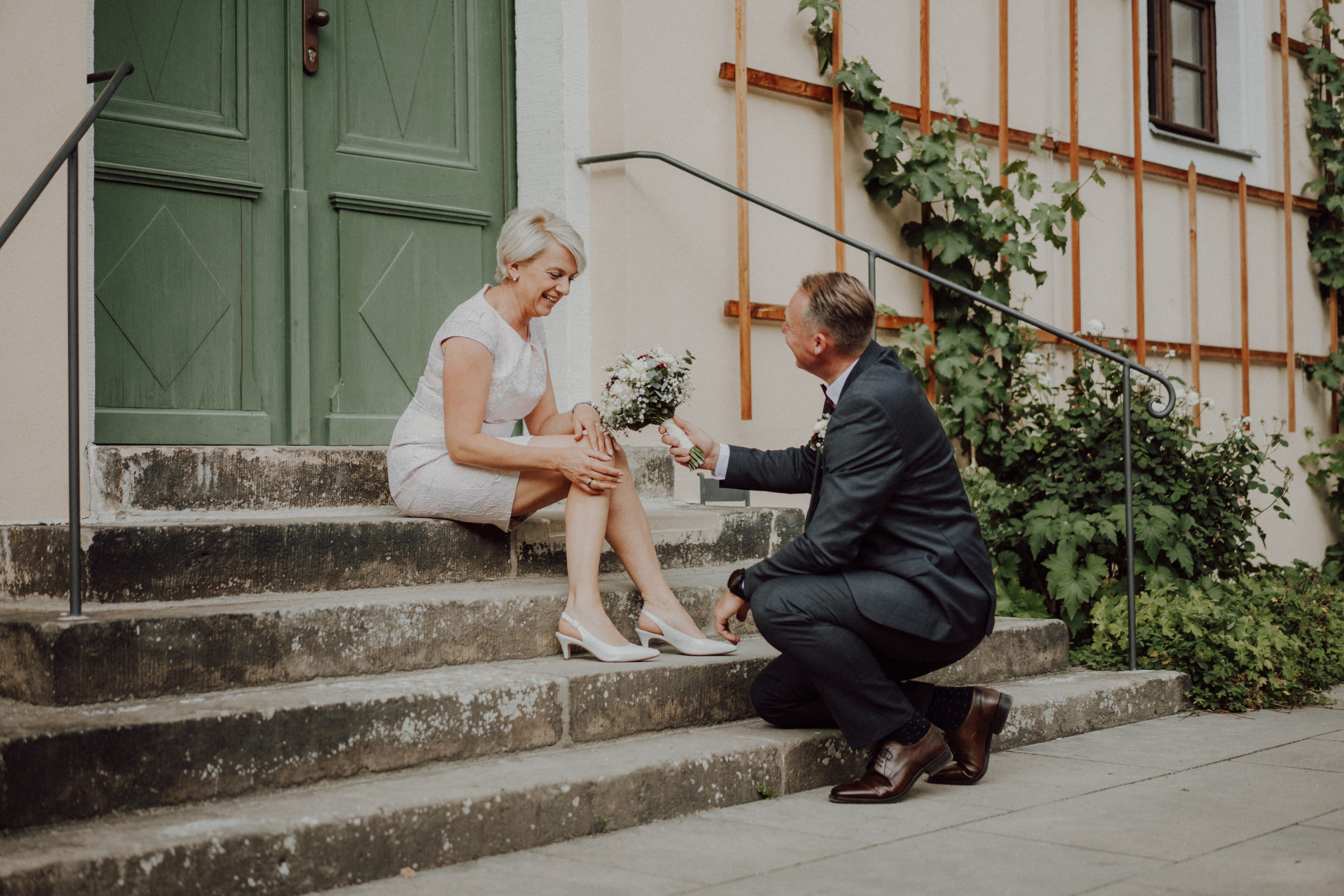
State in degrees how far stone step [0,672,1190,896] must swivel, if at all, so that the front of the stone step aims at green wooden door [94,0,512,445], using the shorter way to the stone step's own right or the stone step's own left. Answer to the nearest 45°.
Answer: approximately 135° to the stone step's own left

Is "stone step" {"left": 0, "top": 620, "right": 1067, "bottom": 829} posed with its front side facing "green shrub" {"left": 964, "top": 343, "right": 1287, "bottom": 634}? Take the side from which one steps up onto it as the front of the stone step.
no

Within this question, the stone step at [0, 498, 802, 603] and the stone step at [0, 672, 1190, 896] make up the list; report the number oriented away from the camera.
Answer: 0

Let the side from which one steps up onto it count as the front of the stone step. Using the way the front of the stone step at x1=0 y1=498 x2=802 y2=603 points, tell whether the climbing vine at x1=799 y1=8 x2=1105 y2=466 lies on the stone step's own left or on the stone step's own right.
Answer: on the stone step's own left

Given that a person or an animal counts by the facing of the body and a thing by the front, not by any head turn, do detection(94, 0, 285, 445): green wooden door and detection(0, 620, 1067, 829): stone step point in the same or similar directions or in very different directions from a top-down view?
same or similar directions

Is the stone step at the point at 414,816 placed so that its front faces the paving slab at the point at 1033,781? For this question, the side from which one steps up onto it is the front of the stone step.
no

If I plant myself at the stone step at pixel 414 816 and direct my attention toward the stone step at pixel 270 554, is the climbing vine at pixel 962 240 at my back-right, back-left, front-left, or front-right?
front-right

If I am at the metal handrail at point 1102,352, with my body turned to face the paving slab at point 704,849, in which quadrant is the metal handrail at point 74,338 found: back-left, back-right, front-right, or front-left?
front-right

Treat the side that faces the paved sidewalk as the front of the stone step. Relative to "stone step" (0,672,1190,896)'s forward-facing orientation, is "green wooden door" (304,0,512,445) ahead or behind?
behind

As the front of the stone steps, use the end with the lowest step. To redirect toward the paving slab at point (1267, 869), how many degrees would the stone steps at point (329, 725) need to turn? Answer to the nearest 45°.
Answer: approximately 45° to its left

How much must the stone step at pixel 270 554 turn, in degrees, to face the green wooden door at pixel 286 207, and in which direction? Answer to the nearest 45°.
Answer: approximately 135° to its left

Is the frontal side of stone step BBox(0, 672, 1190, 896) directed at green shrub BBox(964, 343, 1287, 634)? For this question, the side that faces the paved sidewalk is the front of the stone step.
no

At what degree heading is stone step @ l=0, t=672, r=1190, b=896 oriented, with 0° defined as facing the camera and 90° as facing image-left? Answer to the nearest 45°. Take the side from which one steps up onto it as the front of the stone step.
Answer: approximately 315°

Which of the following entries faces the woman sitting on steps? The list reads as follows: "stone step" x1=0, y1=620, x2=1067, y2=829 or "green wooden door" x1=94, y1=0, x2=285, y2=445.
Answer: the green wooden door

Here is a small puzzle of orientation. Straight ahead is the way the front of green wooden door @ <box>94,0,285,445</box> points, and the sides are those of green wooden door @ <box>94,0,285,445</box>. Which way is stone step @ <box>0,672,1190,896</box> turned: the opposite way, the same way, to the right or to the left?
the same way

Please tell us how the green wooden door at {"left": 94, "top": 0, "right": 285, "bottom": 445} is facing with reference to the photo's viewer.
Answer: facing the viewer and to the right of the viewer

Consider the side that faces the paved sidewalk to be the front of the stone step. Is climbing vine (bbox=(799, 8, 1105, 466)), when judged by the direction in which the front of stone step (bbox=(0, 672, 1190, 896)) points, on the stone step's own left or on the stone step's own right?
on the stone step's own left
